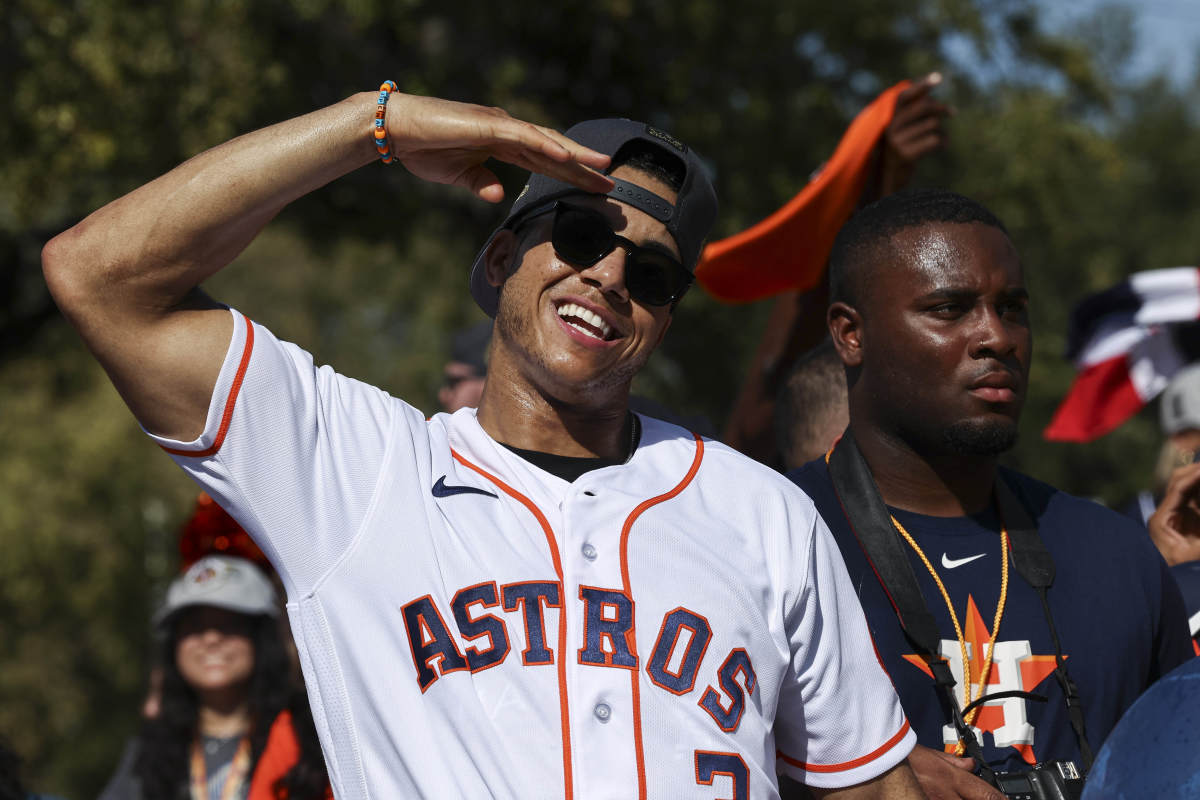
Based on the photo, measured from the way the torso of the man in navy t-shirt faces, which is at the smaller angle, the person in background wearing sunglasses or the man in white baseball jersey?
the man in white baseball jersey

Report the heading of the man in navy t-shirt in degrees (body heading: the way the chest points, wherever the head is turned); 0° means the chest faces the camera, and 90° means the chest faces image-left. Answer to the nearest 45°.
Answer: approximately 0°

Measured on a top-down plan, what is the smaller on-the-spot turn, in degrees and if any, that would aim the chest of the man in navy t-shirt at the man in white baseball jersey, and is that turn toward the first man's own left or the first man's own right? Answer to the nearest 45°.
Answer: approximately 45° to the first man's own right

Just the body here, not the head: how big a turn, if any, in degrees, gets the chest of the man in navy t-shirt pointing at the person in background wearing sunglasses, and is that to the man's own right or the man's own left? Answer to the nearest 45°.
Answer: approximately 135° to the man's own right
